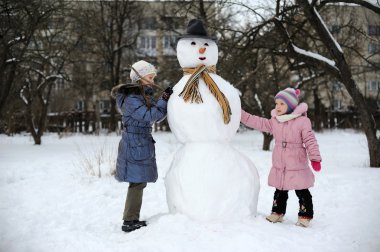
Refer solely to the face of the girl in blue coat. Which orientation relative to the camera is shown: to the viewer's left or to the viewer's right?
to the viewer's right

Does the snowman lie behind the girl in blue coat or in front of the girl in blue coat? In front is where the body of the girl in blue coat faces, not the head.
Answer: in front

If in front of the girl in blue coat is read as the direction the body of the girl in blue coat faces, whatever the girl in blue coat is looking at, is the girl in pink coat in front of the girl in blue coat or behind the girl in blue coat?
in front

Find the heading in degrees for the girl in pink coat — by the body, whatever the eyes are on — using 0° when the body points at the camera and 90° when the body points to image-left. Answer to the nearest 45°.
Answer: approximately 45°

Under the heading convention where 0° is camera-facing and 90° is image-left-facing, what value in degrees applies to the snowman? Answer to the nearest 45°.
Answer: approximately 0°

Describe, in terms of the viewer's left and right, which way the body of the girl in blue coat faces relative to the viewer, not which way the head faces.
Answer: facing to the right of the viewer

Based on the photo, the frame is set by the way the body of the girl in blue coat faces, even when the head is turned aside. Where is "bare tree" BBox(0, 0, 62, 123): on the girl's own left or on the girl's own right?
on the girl's own left

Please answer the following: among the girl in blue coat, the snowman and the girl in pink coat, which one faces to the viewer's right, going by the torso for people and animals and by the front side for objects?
the girl in blue coat

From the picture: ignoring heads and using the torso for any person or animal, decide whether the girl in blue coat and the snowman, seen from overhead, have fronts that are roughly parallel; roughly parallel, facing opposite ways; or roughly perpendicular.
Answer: roughly perpendicular

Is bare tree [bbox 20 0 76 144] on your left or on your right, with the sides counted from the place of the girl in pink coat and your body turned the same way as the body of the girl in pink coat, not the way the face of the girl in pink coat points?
on your right

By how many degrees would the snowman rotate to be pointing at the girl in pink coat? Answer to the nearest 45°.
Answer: approximately 135° to its left

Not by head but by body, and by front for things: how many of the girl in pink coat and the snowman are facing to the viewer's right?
0

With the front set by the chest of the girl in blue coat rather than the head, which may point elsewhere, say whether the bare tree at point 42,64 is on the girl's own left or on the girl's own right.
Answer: on the girl's own left

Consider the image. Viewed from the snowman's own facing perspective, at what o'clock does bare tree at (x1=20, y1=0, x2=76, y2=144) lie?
The bare tree is roughly at 5 o'clock from the snowman.

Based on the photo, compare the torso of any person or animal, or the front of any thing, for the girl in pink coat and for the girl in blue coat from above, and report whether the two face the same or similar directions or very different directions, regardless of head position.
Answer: very different directions

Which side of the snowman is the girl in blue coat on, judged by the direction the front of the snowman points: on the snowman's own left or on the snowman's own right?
on the snowman's own right

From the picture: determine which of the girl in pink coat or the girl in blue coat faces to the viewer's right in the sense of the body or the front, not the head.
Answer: the girl in blue coat

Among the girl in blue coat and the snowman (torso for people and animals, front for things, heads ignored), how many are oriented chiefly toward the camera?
1
